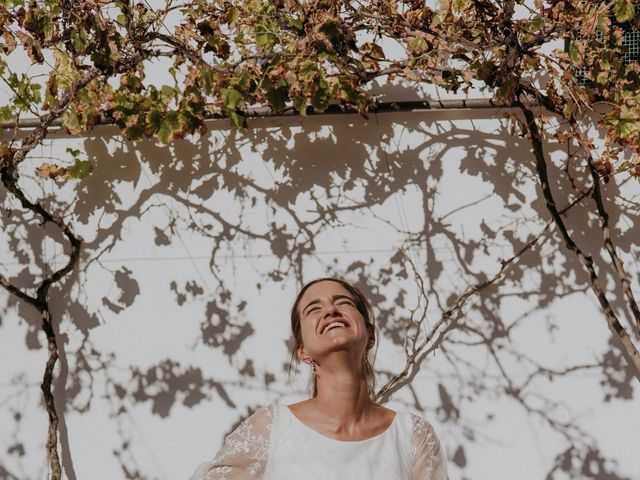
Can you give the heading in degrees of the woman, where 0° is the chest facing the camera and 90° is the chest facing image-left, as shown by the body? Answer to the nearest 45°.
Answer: approximately 0°
